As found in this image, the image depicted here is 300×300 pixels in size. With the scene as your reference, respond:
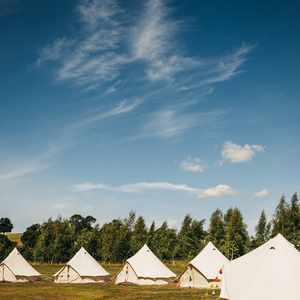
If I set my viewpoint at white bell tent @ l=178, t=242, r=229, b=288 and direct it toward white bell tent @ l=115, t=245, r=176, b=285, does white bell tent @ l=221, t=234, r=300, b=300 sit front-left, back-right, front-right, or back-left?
back-left

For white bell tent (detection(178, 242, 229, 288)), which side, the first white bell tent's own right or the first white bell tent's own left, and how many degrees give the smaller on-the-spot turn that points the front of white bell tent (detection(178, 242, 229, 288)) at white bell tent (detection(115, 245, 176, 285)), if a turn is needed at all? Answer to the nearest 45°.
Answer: approximately 90° to the first white bell tent's own right

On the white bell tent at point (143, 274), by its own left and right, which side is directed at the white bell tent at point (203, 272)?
left

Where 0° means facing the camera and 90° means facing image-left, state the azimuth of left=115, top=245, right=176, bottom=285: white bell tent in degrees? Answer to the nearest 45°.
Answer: approximately 45°

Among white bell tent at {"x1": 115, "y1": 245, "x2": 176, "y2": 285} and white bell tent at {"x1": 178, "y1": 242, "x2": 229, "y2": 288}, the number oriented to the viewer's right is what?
0

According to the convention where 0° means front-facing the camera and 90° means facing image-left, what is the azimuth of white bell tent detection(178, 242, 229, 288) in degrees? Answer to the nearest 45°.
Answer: approximately 45°

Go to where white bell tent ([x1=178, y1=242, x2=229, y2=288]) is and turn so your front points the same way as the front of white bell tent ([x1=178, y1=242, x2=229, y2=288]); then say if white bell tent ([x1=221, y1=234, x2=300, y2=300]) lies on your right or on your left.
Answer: on your left

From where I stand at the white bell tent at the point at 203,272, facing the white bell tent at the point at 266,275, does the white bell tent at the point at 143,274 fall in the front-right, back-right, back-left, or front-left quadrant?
back-right
